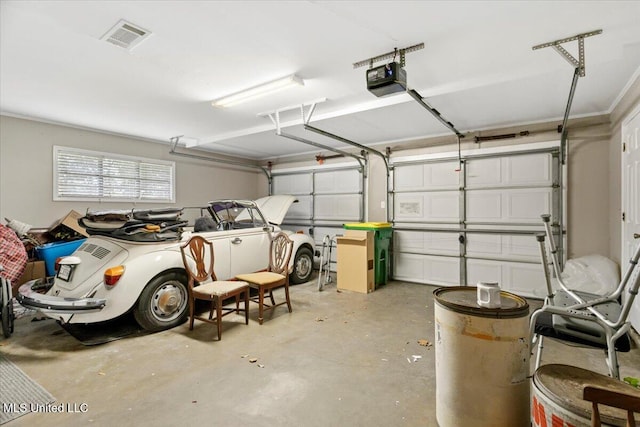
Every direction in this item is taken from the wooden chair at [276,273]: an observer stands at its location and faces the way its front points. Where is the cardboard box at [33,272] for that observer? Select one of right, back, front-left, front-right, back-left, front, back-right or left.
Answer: front-right

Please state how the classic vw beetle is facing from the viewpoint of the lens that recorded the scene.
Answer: facing away from the viewer and to the right of the viewer

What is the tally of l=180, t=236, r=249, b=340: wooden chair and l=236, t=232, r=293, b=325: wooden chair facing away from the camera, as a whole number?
0

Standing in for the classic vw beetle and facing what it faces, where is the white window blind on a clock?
The white window blind is roughly at 10 o'clock from the classic vw beetle.

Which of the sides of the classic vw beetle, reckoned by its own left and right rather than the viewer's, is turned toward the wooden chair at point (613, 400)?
right

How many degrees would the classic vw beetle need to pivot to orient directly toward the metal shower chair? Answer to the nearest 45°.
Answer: approximately 90° to its right

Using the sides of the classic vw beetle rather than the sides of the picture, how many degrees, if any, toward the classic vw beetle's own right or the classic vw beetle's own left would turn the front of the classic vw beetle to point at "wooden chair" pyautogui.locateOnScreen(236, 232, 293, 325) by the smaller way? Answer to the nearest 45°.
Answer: approximately 45° to the classic vw beetle's own right

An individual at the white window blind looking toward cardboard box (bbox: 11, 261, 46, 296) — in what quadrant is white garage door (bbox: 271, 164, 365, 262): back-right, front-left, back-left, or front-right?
back-left

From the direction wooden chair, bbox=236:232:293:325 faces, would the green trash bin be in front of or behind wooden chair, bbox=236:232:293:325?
behind

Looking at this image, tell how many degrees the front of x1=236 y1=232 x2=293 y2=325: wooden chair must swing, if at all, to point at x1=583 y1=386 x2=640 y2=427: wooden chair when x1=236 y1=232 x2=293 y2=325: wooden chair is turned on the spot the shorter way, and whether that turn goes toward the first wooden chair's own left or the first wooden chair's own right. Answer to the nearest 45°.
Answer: approximately 45° to the first wooden chair's own left

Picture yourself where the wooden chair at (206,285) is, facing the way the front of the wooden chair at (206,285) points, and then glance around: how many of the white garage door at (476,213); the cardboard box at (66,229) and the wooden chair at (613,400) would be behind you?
1

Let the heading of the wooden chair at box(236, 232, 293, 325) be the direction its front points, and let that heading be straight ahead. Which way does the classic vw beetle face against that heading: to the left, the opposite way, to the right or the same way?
the opposite way

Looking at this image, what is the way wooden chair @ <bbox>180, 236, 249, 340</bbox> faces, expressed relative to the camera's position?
facing the viewer and to the right of the viewer

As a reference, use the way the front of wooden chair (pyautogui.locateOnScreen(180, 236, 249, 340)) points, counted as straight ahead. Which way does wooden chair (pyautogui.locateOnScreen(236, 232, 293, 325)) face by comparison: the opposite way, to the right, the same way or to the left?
to the right
